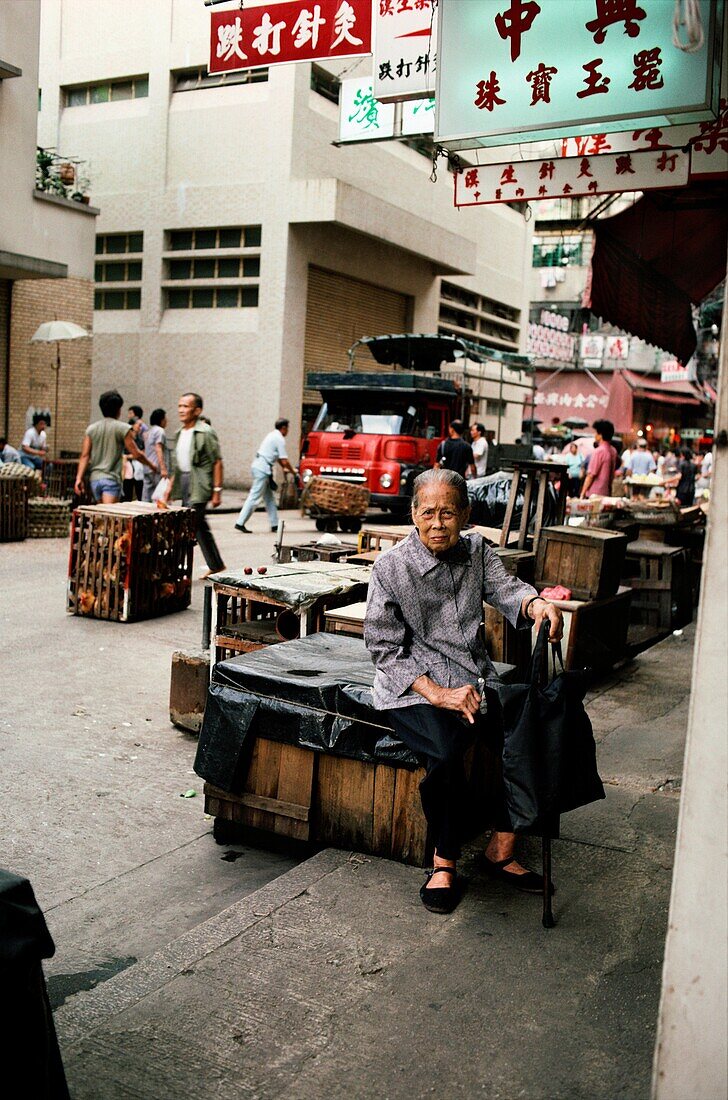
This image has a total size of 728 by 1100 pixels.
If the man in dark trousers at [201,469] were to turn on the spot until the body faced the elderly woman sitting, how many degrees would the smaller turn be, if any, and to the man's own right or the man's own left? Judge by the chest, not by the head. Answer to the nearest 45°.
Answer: approximately 45° to the man's own left

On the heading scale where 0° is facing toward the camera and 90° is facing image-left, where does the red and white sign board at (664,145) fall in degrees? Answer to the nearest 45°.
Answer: approximately 0°

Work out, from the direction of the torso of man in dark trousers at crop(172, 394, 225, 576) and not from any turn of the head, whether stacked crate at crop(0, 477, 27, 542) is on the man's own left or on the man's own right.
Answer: on the man's own right

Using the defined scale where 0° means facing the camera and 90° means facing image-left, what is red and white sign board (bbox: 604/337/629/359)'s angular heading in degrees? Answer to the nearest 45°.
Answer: approximately 0°

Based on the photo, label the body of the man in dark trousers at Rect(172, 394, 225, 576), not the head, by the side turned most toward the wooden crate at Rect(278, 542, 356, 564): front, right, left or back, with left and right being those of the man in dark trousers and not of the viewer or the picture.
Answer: left

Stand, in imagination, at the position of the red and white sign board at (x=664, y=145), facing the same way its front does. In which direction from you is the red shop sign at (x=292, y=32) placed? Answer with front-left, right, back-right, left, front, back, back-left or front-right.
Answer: right

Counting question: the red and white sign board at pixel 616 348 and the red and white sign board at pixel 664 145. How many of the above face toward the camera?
2
